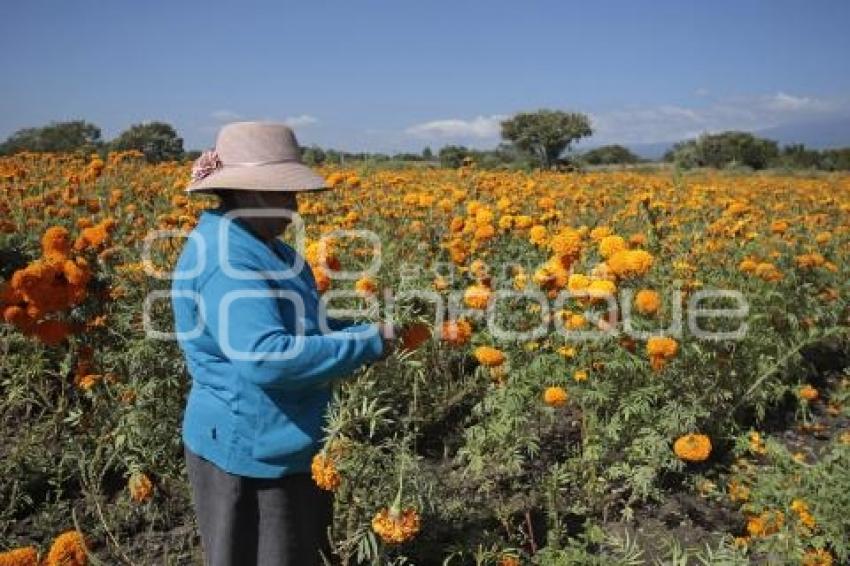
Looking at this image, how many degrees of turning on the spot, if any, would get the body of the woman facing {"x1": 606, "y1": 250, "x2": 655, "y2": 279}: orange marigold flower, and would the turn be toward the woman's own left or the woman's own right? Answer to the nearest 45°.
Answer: approximately 45° to the woman's own left

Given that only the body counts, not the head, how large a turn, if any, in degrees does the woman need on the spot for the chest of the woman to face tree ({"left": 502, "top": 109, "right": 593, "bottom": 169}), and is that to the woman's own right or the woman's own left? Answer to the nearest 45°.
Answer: approximately 90° to the woman's own left

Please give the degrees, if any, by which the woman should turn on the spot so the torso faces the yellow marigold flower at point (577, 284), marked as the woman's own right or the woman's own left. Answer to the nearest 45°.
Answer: approximately 45° to the woman's own left

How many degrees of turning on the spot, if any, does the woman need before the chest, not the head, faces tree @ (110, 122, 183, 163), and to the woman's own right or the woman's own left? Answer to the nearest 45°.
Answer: approximately 90° to the woman's own left

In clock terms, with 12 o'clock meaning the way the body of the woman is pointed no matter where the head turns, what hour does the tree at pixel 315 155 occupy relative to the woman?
The tree is roughly at 9 o'clock from the woman.

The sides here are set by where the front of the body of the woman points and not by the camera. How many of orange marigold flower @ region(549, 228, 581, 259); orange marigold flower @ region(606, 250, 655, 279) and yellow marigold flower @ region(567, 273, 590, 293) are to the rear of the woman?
0

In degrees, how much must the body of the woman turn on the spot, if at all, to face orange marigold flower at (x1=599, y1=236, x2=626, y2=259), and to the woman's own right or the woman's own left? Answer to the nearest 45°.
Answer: approximately 45° to the woman's own left

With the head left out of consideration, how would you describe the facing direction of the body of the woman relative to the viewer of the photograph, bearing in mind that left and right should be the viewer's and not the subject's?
facing to the right of the viewer

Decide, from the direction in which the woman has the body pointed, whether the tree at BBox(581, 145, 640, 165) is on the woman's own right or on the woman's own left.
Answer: on the woman's own left

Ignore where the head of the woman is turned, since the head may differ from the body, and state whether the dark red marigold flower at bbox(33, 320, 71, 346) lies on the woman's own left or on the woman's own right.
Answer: on the woman's own left

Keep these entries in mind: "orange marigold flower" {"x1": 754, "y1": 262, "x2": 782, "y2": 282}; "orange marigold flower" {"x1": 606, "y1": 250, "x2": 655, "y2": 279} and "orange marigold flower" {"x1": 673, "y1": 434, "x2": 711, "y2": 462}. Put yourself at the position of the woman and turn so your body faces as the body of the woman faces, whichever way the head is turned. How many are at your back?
0

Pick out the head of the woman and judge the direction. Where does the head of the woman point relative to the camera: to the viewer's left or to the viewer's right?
to the viewer's right

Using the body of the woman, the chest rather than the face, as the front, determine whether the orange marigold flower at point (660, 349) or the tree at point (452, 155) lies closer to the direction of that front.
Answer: the orange marigold flower

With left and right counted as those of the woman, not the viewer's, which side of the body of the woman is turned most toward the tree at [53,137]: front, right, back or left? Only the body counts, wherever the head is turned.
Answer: left
